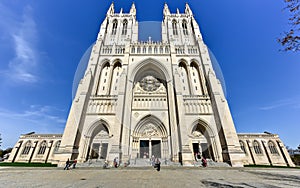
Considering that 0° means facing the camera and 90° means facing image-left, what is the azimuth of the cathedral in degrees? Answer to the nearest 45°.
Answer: approximately 0°
